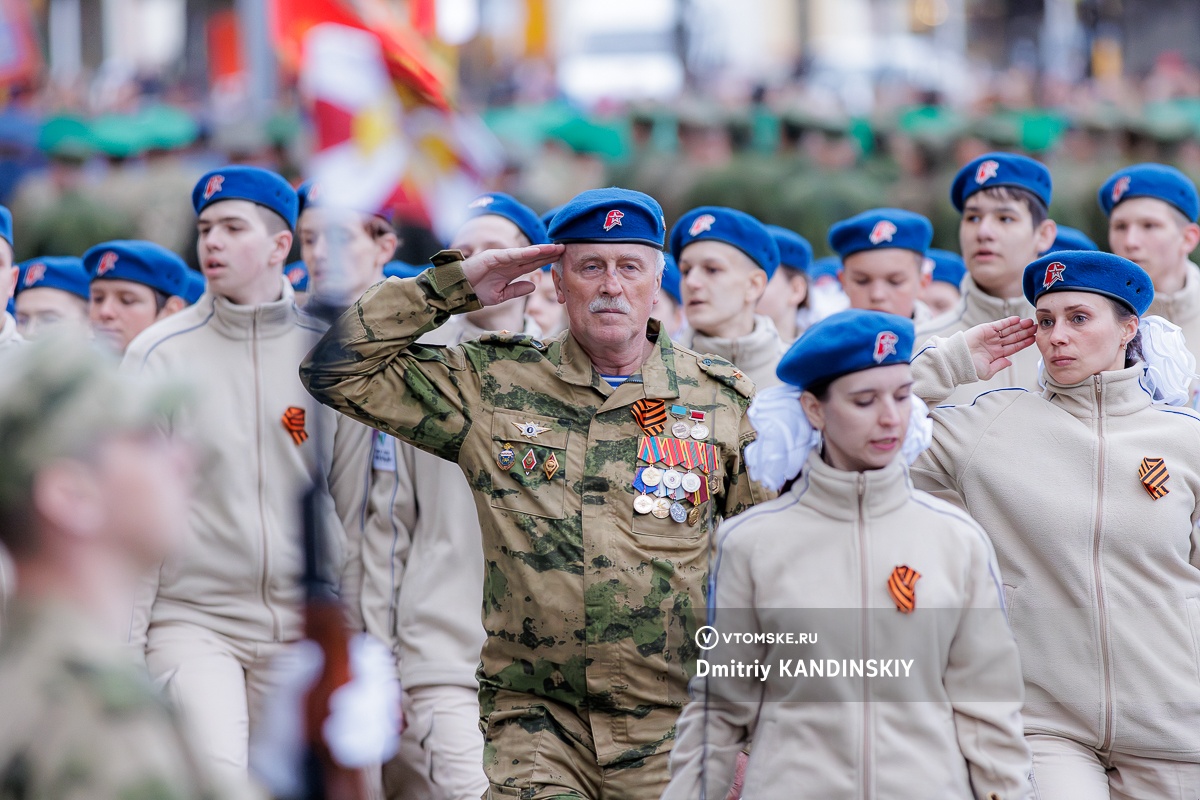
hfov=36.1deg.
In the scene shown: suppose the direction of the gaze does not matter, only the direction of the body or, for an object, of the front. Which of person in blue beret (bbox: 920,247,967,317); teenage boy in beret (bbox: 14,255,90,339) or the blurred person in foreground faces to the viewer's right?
the blurred person in foreground

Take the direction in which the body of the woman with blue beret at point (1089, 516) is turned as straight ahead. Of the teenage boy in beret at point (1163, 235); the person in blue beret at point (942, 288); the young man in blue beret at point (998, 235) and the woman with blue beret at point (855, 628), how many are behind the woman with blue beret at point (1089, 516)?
3

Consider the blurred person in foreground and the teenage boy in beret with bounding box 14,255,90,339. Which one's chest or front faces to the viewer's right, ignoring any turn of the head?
the blurred person in foreground

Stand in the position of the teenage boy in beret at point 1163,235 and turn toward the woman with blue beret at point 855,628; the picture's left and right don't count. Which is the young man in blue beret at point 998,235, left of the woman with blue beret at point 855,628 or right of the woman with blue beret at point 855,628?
right

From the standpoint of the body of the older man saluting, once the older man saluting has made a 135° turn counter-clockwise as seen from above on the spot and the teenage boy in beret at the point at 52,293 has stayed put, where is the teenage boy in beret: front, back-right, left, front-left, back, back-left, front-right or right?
left

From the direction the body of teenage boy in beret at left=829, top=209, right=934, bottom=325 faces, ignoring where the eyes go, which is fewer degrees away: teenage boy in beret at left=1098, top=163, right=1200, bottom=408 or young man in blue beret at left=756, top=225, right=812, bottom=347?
the teenage boy in beret

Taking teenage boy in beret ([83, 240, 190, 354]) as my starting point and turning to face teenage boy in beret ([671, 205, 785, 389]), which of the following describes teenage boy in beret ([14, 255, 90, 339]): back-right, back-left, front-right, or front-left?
back-left
